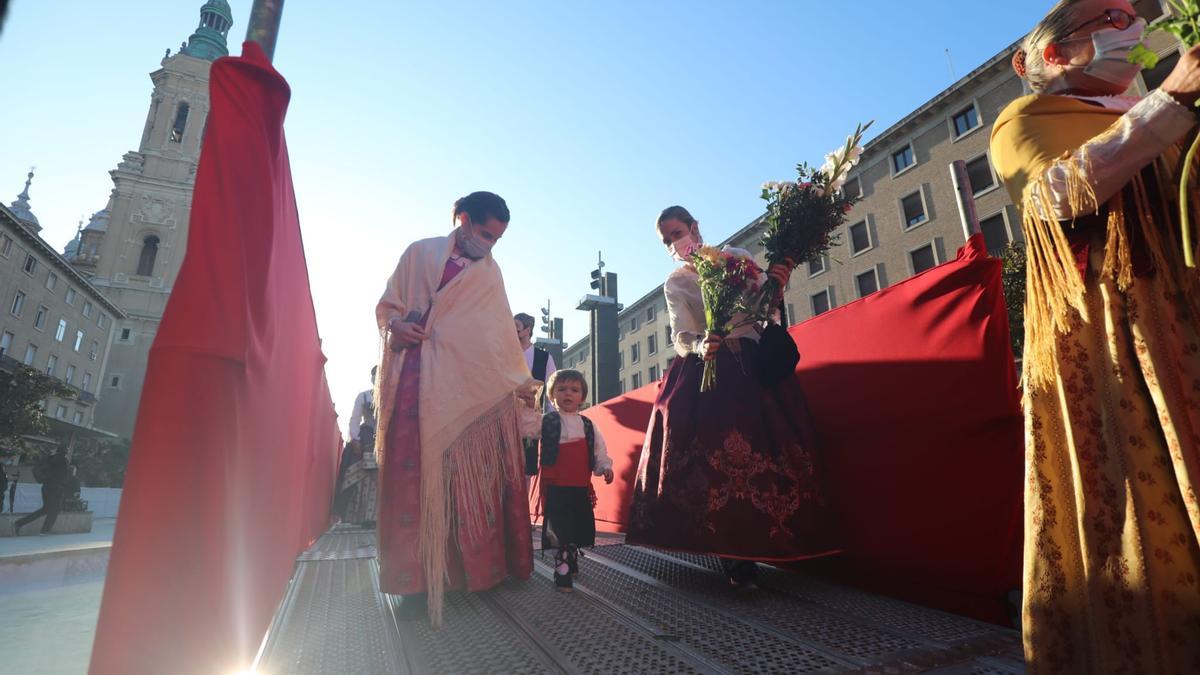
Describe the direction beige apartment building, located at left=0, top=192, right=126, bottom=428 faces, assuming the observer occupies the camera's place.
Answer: facing the viewer and to the right of the viewer

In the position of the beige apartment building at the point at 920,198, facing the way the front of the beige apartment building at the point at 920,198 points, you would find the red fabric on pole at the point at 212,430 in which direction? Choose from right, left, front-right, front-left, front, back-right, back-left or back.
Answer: front-left

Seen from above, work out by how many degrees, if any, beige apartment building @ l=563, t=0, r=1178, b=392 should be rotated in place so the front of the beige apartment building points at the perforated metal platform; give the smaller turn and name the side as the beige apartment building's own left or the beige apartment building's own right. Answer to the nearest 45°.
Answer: approximately 45° to the beige apartment building's own left

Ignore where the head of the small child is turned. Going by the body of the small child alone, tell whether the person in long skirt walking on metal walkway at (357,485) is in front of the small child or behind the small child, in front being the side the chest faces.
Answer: behind

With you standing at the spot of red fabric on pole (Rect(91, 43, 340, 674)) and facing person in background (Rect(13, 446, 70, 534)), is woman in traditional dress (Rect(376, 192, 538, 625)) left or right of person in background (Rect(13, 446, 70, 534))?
right

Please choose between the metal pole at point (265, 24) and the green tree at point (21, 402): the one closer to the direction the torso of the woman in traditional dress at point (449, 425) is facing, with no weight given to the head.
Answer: the metal pole

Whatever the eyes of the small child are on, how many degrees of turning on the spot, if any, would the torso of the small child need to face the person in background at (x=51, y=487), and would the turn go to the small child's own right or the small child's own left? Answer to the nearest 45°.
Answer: approximately 135° to the small child's own right

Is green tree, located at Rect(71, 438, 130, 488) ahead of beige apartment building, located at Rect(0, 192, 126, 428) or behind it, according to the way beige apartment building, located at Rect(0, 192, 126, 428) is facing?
ahead

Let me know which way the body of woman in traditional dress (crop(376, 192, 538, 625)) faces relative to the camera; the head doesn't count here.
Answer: toward the camera

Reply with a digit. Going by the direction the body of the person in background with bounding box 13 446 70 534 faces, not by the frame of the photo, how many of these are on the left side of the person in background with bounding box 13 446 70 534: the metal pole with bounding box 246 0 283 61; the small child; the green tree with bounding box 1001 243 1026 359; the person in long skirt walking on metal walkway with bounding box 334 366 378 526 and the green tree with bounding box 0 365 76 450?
1

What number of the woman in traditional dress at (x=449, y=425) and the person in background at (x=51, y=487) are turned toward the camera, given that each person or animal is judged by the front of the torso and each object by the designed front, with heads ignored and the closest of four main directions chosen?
1

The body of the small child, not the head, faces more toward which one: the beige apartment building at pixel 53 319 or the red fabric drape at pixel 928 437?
the red fabric drape

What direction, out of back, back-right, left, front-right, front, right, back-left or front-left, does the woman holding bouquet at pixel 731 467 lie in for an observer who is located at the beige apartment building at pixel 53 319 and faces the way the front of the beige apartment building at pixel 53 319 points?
front-right

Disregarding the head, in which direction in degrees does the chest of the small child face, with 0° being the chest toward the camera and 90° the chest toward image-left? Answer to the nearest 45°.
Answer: approximately 0°

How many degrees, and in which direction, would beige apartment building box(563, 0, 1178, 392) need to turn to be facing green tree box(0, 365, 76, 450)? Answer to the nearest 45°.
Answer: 0° — it already faces it

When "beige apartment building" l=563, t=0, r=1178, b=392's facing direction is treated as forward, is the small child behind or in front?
in front

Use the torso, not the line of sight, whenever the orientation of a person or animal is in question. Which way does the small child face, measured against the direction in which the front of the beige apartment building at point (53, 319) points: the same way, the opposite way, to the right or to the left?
to the right

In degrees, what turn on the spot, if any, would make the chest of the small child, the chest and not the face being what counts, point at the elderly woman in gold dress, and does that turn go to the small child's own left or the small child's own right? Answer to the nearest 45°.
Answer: approximately 45° to the small child's own left
